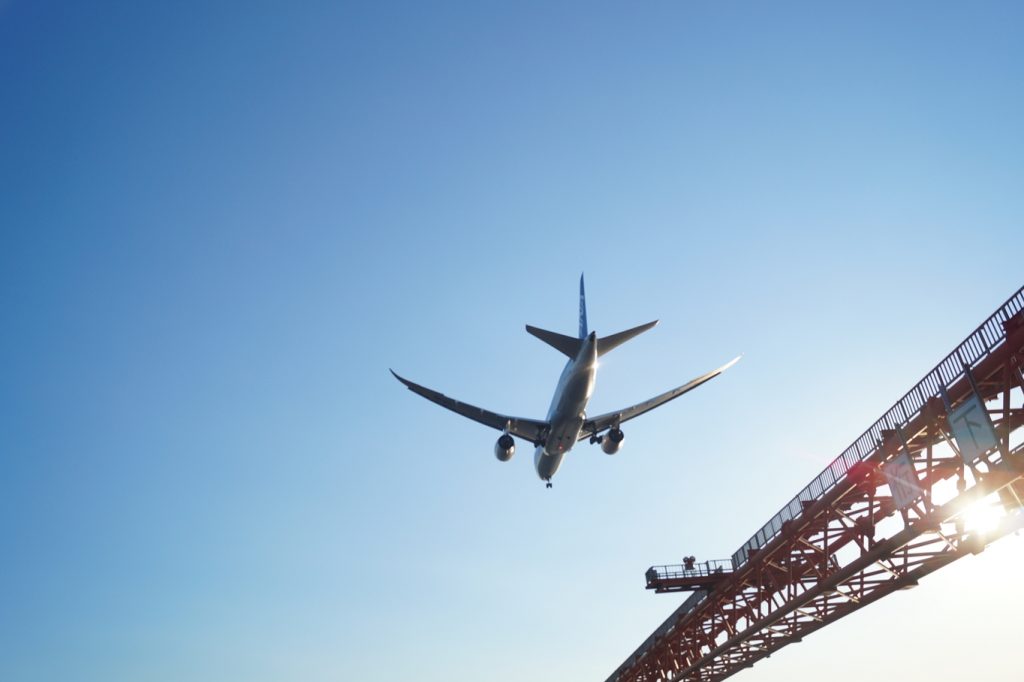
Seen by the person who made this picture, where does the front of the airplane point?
facing away from the viewer
